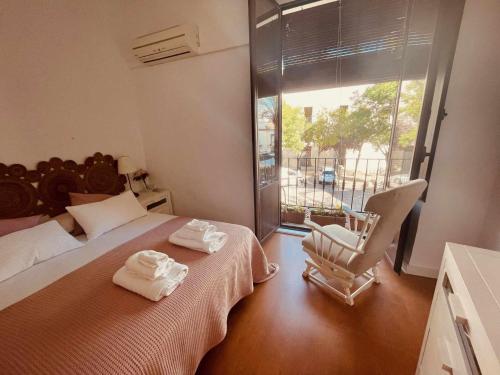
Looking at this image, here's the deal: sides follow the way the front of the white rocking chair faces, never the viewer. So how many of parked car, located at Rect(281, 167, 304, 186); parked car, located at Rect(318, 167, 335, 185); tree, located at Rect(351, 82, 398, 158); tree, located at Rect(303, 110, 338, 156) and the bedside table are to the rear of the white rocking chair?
0

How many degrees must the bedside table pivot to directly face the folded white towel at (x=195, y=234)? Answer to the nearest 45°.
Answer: approximately 45° to its right

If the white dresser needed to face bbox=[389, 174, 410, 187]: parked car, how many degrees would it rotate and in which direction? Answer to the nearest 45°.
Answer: approximately 90° to its right

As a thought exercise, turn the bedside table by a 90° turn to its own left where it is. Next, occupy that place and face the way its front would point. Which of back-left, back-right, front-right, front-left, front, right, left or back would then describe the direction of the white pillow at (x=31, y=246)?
back

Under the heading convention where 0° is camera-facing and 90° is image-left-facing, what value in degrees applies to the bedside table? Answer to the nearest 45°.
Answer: approximately 315°

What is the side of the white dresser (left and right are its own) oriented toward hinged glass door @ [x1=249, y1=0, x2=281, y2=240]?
right

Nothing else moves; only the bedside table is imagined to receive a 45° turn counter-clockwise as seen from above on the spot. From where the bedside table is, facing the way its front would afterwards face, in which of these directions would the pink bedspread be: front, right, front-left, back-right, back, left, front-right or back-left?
right

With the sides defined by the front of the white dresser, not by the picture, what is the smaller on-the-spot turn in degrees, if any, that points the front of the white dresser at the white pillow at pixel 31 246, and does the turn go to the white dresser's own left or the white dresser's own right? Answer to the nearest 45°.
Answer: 0° — it already faces it

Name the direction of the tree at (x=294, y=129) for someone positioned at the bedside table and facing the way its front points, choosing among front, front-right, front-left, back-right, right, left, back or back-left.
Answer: front-left

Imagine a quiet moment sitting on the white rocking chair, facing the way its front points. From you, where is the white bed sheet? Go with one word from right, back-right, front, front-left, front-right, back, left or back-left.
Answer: left

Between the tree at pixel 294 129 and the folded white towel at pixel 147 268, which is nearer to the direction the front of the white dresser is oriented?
the folded white towel

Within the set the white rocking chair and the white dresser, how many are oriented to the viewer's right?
0

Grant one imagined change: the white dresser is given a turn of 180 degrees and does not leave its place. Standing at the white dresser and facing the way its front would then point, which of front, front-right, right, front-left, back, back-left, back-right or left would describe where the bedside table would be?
back-left
